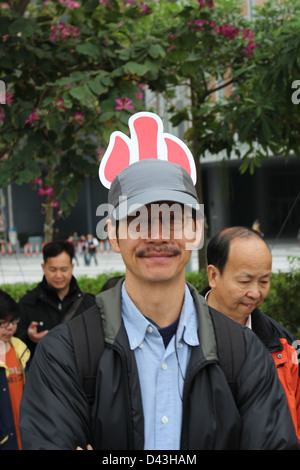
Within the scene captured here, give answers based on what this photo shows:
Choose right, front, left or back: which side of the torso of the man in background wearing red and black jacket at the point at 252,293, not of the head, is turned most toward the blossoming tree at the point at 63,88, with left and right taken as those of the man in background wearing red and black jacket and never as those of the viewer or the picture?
back

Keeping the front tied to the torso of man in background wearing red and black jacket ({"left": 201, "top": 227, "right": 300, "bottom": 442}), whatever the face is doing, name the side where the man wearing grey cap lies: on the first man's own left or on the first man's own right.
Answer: on the first man's own right

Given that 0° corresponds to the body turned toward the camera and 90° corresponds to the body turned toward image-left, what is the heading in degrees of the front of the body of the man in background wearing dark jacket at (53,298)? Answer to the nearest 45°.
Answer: approximately 0°

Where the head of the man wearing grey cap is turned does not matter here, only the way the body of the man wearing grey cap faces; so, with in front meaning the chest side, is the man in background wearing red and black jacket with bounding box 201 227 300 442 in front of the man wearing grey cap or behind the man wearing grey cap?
behind

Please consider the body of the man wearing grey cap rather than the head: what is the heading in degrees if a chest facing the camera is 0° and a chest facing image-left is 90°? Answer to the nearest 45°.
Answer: approximately 0°

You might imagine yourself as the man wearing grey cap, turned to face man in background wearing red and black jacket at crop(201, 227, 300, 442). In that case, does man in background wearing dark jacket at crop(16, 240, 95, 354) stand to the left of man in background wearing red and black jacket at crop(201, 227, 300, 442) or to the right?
left

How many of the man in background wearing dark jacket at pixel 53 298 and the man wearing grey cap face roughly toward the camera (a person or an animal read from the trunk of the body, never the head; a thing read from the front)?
2
